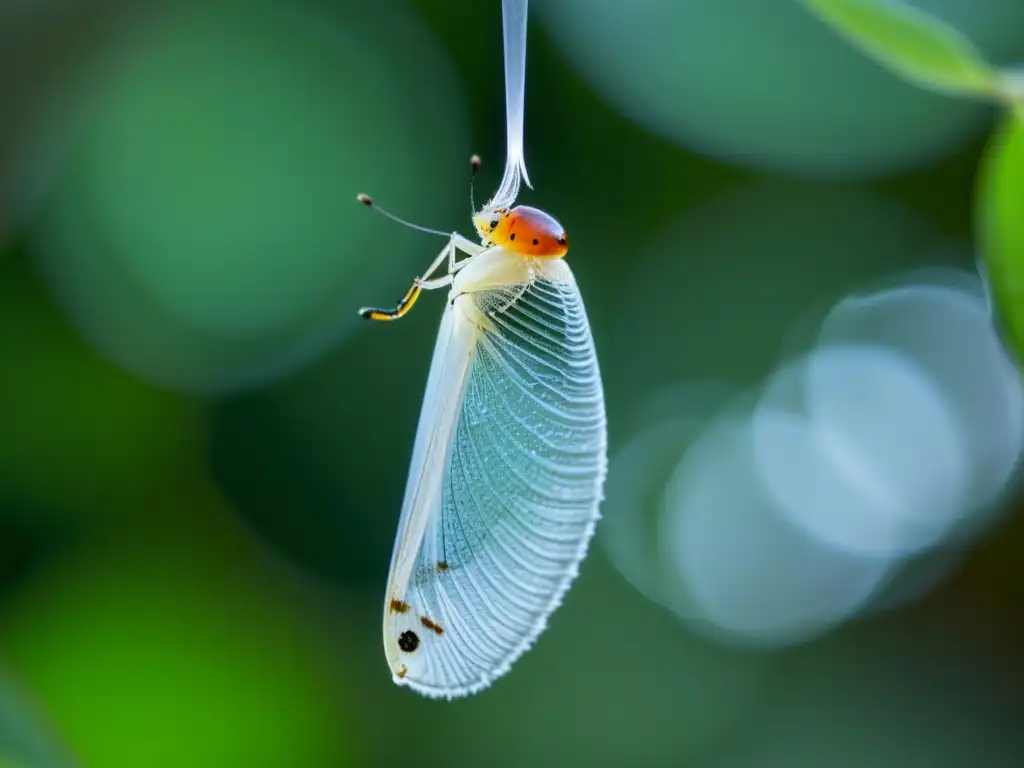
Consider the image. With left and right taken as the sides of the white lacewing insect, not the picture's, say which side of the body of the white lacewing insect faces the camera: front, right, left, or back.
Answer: left
